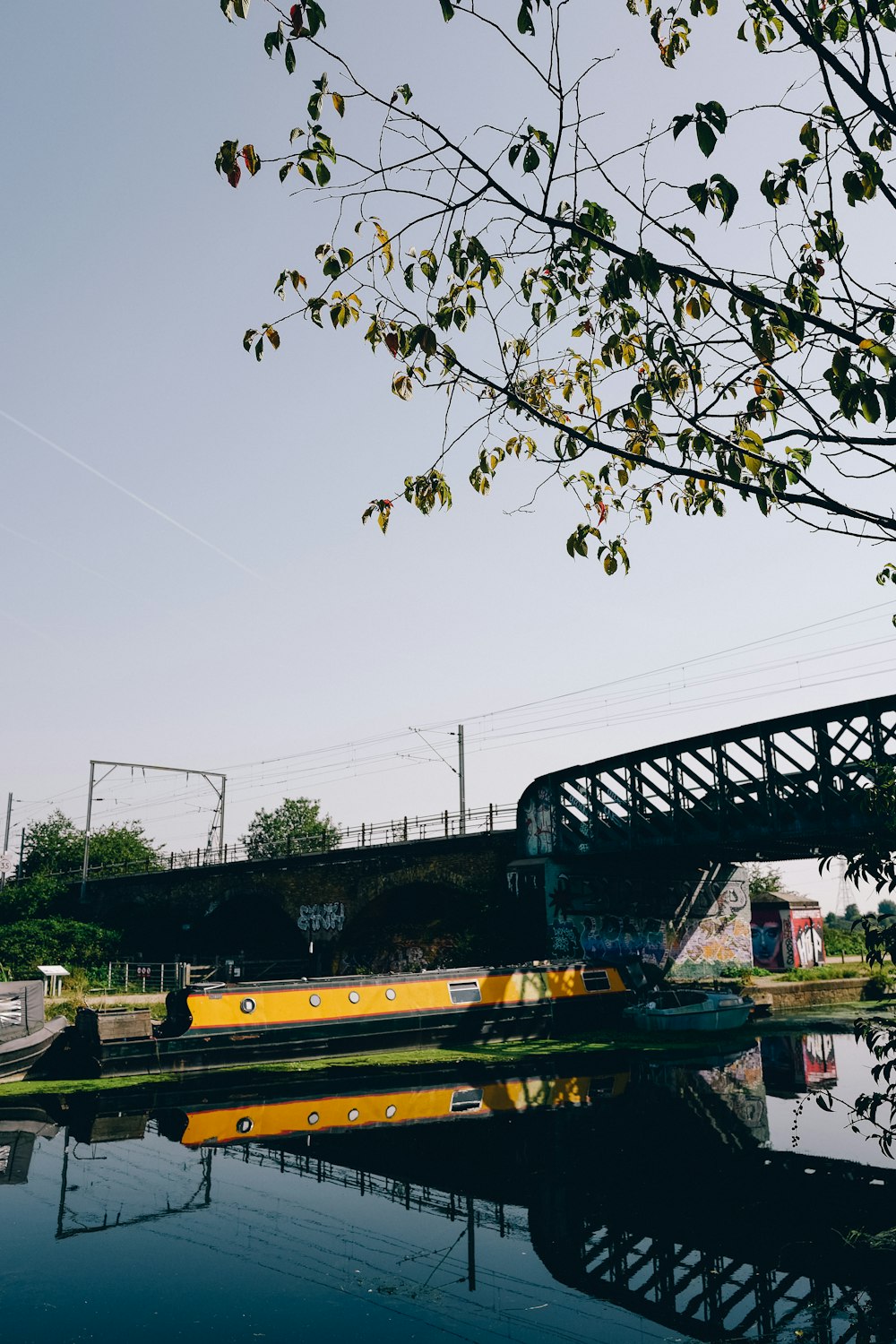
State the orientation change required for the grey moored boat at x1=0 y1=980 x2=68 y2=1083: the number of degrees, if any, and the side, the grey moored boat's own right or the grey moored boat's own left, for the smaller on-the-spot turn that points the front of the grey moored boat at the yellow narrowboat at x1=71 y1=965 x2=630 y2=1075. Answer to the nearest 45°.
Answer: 0° — it already faces it

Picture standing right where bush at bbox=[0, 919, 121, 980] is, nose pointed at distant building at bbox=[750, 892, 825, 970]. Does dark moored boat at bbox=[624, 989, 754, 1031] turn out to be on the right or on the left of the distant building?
right

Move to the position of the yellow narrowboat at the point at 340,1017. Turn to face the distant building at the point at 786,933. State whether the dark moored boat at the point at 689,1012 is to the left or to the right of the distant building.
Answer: right

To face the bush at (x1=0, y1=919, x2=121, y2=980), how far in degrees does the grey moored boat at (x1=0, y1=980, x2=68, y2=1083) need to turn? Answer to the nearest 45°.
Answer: approximately 90° to its left

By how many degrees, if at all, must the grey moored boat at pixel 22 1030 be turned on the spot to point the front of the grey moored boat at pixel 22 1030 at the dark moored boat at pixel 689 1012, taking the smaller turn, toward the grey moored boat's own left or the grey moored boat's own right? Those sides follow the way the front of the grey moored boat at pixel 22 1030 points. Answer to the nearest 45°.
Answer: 0° — it already faces it

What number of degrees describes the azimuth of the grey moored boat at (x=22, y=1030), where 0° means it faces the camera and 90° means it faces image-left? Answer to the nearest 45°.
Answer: approximately 270°

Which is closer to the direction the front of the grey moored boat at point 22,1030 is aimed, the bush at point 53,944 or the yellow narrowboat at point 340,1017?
the yellow narrowboat
